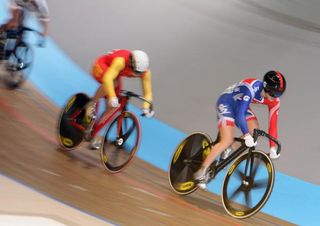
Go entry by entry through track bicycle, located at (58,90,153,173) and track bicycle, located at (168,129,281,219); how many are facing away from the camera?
0

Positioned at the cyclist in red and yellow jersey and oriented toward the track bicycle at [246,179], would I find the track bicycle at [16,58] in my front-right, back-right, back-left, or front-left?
back-left

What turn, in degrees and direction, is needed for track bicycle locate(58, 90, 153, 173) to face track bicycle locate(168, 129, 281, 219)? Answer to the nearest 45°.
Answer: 0° — it already faces it

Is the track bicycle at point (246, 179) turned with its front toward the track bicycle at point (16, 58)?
no

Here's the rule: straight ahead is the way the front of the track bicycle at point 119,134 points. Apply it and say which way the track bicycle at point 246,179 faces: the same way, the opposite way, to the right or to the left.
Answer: the same way

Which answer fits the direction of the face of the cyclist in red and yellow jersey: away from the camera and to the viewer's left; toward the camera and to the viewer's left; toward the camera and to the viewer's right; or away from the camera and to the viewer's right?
toward the camera and to the viewer's right

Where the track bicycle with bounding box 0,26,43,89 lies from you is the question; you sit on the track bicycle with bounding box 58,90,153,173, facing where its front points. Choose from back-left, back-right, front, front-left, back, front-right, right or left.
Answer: back

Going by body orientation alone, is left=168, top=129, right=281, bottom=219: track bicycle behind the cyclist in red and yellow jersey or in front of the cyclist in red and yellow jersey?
in front

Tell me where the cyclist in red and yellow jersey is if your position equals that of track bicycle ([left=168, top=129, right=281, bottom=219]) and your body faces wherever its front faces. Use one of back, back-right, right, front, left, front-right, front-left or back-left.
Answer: back-right

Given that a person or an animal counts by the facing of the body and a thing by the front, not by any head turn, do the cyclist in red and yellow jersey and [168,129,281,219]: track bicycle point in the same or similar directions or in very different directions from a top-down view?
same or similar directions

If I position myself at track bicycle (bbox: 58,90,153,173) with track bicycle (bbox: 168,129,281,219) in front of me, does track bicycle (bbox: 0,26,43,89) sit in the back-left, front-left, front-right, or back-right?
back-left

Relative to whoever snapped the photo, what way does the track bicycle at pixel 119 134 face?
facing the viewer and to the right of the viewer
